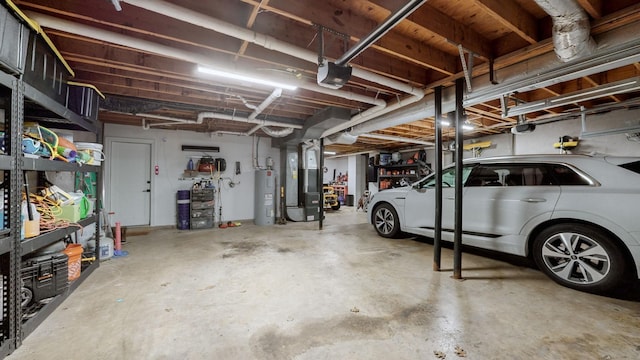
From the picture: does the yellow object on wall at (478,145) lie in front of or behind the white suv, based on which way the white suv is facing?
in front

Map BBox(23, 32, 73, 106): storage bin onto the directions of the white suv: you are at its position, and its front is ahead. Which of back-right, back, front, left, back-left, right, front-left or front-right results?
left

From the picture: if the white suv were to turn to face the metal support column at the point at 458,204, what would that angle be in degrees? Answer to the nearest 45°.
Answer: approximately 90° to its left

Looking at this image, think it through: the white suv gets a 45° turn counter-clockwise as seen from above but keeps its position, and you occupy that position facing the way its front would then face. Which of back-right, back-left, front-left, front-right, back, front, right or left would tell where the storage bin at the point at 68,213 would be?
front-left

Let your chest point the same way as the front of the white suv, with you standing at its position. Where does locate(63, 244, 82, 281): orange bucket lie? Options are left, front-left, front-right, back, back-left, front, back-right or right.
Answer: left

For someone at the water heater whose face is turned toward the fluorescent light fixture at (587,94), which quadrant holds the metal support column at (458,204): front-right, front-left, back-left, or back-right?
front-right

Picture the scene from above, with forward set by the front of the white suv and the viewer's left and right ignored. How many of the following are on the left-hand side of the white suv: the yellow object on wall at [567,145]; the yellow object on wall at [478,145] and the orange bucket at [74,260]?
1

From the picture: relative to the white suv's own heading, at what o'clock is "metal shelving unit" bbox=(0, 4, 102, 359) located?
The metal shelving unit is roughly at 9 o'clock from the white suv.

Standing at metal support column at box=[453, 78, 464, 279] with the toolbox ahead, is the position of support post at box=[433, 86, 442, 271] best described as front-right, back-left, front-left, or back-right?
front-right

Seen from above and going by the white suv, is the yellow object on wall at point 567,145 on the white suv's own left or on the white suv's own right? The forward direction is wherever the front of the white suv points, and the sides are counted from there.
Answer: on the white suv's own right

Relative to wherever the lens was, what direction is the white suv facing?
facing away from the viewer and to the left of the viewer
